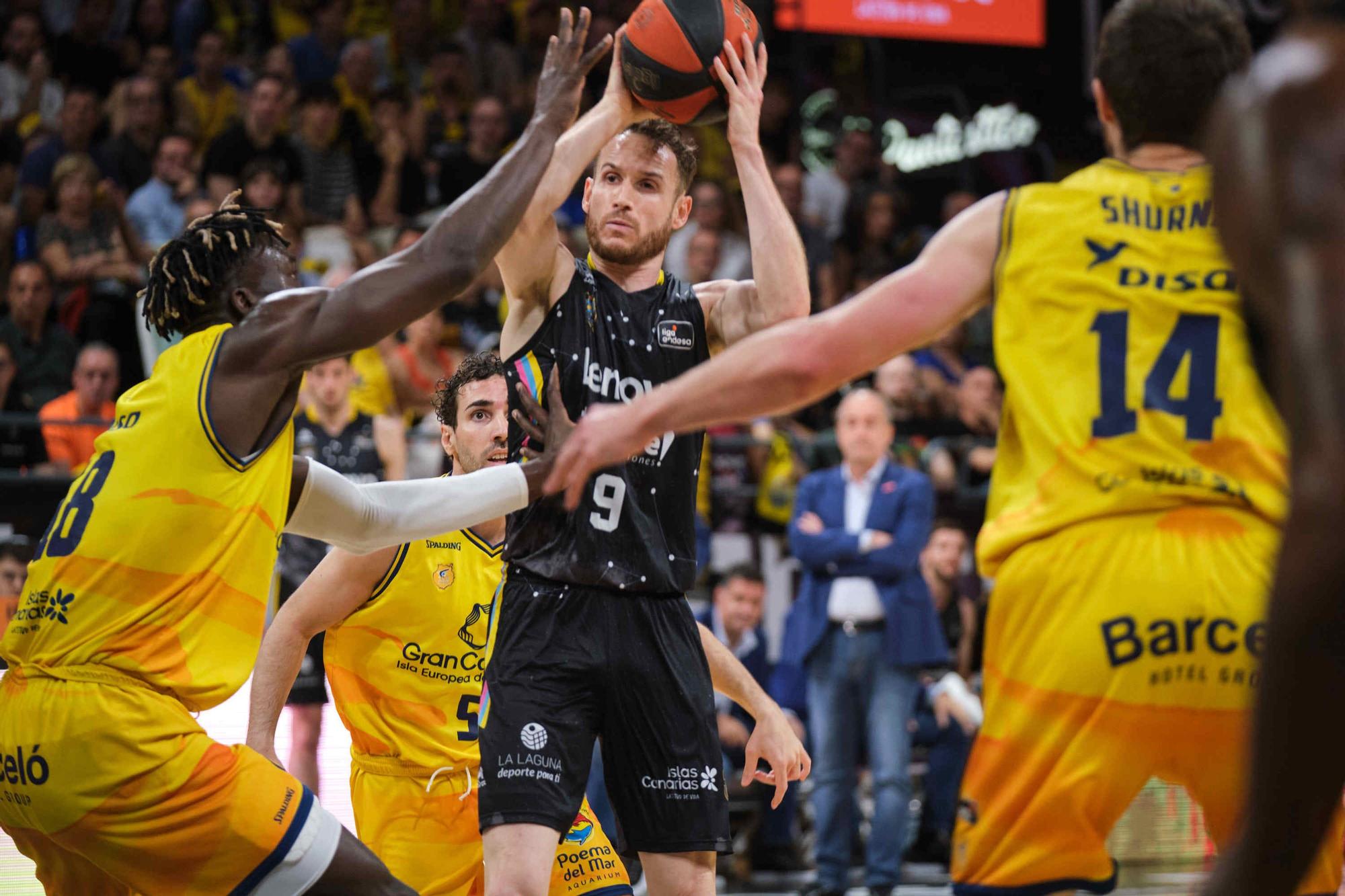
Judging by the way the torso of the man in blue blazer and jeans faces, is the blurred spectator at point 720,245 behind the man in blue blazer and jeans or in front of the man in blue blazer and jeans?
behind

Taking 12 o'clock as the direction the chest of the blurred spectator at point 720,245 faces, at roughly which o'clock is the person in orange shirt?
The person in orange shirt is roughly at 2 o'clock from the blurred spectator.

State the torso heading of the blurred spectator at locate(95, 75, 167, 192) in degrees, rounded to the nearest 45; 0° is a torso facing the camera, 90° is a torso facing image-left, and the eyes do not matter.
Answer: approximately 0°

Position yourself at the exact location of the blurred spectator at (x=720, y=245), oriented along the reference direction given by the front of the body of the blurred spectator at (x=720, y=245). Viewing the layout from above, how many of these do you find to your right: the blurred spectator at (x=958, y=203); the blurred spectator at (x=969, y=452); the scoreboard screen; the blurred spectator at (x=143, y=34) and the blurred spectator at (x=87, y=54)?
2
